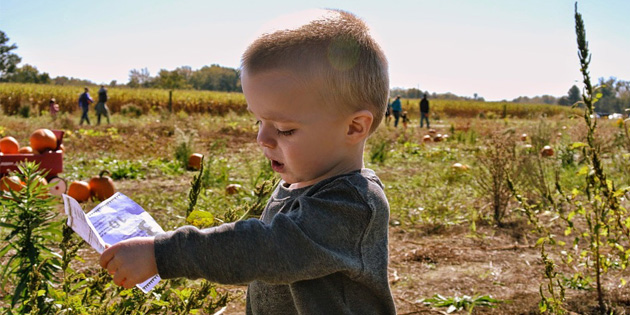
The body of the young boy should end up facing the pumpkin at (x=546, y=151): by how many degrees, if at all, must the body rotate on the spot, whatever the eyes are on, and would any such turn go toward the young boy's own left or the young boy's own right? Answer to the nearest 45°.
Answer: approximately 135° to the young boy's own right

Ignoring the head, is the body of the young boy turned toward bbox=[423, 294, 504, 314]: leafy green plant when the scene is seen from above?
no

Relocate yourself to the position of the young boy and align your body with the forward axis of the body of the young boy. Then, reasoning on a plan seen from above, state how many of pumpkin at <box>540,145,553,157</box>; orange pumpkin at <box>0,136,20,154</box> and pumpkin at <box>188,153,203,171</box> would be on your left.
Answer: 0

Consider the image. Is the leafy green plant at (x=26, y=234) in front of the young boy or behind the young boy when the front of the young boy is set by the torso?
in front

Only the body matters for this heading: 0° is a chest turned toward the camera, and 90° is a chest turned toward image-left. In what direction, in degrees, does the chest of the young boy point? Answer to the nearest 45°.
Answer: approximately 90°
